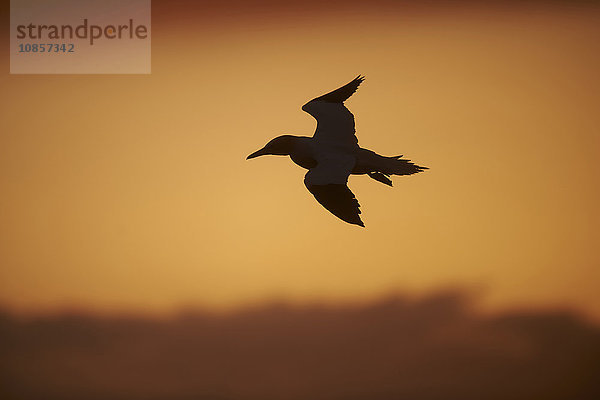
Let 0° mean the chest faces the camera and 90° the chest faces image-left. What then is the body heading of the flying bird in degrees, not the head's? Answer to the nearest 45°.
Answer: approximately 90°
